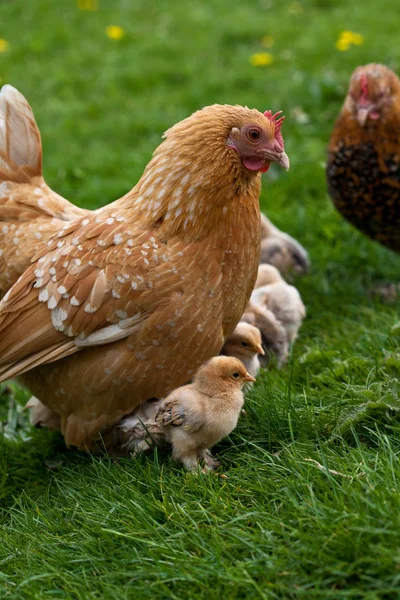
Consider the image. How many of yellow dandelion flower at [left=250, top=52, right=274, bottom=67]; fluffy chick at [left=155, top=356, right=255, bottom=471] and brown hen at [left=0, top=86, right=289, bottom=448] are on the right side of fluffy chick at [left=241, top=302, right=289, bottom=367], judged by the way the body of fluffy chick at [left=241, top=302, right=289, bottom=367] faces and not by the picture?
1
